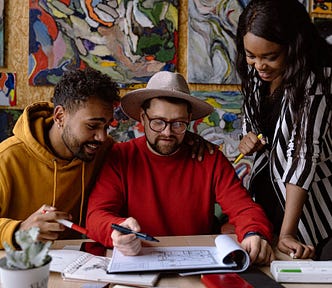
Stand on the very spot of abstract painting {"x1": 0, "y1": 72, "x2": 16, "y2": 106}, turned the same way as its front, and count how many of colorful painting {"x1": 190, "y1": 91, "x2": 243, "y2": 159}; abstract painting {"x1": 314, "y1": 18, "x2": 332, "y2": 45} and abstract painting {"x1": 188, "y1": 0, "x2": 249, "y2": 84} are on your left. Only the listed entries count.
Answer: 3

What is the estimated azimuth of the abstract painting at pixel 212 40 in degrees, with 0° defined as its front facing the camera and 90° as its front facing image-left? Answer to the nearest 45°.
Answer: approximately 0°

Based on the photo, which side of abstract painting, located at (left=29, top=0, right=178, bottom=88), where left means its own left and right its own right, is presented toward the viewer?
front

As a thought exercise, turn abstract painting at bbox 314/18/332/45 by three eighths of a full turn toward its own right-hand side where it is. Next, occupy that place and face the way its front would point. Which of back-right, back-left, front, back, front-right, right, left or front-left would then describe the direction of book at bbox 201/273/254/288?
back-left

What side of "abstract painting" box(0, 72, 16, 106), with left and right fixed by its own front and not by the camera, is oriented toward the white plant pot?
front

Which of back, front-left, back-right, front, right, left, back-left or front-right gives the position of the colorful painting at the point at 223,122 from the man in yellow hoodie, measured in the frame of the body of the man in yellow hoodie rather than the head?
left

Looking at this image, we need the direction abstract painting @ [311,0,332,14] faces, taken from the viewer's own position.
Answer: facing the viewer

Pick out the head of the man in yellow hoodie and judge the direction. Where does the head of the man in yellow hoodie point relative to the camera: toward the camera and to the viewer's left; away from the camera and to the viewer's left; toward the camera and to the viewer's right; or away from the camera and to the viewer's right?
toward the camera and to the viewer's right

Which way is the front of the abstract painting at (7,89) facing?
toward the camera
